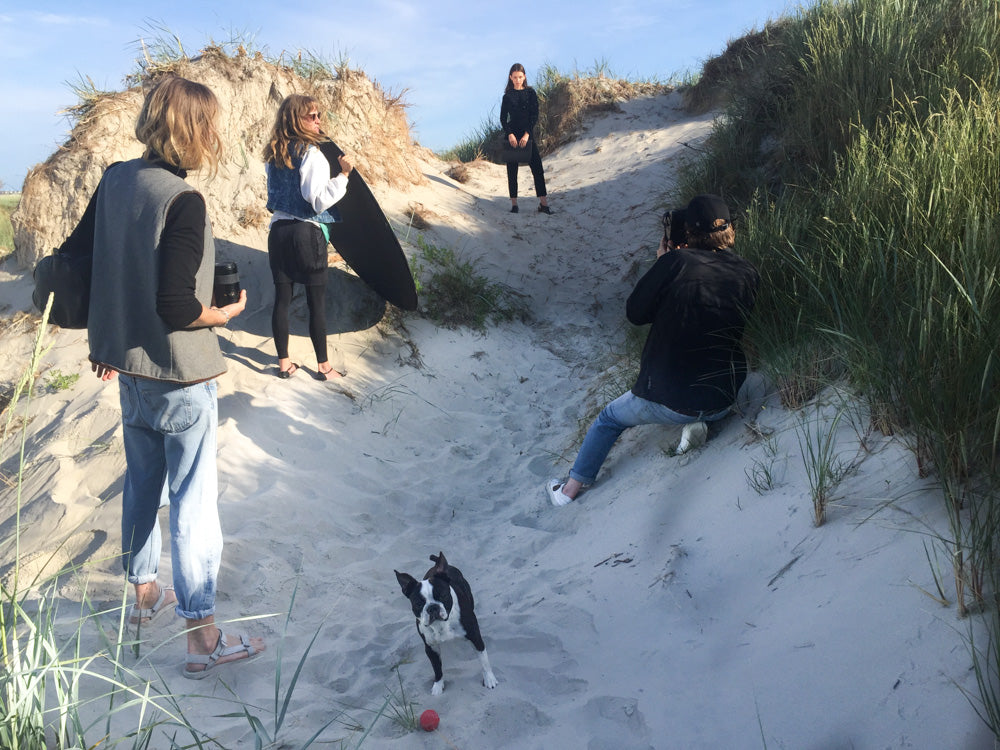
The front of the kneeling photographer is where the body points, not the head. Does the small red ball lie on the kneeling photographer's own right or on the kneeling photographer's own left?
on the kneeling photographer's own left

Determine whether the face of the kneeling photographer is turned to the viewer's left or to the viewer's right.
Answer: to the viewer's left

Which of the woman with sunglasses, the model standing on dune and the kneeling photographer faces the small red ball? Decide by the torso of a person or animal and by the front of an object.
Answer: the model standing on dune

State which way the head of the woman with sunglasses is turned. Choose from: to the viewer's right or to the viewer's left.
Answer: to the viewer's right

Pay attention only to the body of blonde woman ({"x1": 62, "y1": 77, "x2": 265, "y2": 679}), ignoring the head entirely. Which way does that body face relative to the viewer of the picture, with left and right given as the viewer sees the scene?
facing away from the viewer and to the right of the viewer

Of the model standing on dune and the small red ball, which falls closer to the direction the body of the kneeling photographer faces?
the model standing on dune

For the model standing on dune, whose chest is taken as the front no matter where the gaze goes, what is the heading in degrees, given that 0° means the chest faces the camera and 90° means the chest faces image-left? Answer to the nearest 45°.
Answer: approximately 0°

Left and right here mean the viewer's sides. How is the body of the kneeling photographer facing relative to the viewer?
facing away from the viewer and to the left of the viewer

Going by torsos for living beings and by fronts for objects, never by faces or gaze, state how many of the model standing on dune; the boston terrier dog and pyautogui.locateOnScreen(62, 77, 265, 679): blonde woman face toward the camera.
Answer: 2
